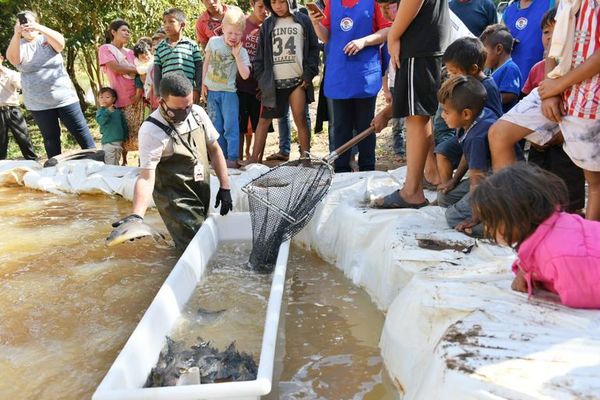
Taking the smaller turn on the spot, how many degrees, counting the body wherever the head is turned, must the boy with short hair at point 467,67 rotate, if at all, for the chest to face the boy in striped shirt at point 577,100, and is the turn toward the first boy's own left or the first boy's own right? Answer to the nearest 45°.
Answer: approximately 135° to the first boy's own left

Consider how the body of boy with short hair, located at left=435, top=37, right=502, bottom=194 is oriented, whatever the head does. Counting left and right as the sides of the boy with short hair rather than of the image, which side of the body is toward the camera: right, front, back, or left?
left

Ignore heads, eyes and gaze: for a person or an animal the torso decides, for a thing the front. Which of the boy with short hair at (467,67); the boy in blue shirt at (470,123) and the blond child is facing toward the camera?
the blond child

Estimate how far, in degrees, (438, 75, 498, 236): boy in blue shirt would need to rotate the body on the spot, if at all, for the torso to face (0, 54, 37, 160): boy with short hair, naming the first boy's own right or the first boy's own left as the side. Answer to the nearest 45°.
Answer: approximately 45° to the first boy's own right

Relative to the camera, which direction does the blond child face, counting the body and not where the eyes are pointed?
toward the camera

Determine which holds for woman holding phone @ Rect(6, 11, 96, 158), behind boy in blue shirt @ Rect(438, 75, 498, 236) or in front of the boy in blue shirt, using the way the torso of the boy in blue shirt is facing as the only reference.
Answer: in front

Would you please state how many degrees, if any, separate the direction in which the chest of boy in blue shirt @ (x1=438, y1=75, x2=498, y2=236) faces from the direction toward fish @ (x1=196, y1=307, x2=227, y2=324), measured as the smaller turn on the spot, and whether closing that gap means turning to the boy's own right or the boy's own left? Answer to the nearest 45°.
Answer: approximately 45° to the boy's own left

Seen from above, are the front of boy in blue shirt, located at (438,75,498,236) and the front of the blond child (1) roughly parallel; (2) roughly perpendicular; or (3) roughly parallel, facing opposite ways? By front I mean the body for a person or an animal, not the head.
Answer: roughly perpendicular

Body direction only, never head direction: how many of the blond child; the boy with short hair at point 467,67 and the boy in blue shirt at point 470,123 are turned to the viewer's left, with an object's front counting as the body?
2

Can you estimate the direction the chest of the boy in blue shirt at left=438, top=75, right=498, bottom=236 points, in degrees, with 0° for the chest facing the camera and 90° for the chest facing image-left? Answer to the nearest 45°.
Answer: approximately 90°

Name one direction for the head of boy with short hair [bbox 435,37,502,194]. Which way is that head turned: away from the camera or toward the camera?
toward the camera

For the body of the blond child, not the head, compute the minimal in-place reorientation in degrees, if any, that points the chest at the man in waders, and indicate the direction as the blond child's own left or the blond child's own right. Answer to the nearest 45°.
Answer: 0° — they already face them
